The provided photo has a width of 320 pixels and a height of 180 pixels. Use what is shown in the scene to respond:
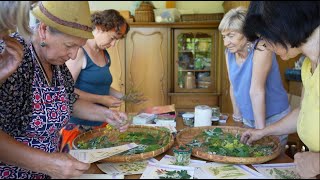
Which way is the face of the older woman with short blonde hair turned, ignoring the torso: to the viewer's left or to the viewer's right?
to the viewer's left

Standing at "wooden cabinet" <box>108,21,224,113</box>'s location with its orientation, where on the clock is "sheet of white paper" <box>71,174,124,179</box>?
The sheet of white paper is roughly at 12 o'clock from the wooden cabinet.

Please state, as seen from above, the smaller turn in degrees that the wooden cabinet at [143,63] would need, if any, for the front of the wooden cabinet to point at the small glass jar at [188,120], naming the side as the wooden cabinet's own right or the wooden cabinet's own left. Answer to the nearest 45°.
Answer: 0° — it already faces it

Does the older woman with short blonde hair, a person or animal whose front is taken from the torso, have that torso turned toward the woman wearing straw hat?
yes

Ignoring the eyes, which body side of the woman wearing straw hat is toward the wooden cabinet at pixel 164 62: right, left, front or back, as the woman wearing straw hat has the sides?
left

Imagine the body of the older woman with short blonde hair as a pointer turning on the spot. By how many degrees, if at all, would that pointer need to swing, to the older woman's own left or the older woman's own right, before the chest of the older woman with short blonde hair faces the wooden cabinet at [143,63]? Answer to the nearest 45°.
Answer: approximately 90° to the older woman's own right

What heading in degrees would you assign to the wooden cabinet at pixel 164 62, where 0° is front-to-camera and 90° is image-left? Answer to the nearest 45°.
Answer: approximately 0°

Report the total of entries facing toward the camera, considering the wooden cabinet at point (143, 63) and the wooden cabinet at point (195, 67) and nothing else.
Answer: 2

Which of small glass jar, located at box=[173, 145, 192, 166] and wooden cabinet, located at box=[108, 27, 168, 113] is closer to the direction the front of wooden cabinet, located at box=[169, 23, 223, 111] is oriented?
the small glass jar

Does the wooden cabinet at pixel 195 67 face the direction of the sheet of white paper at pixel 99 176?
yes
